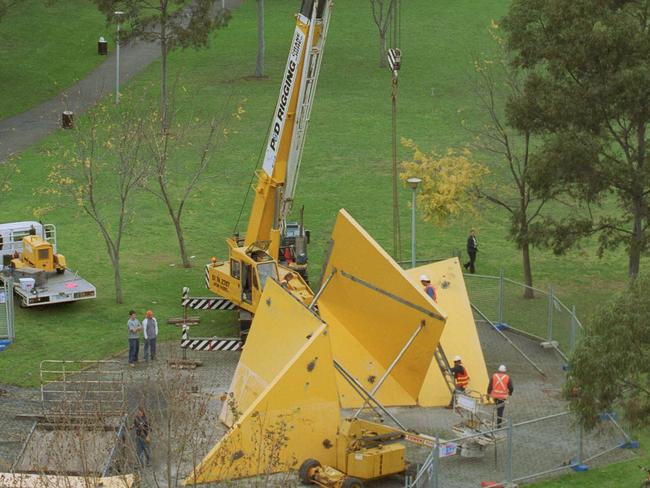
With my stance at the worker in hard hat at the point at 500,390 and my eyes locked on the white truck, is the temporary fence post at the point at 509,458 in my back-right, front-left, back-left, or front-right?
back-left

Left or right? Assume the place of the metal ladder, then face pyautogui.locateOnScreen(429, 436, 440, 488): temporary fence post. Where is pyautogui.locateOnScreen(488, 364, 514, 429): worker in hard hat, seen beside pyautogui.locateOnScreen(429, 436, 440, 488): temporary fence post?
left

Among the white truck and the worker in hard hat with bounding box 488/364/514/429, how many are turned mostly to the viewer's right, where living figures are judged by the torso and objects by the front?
0

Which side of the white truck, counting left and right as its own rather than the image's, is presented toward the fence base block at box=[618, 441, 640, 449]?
back

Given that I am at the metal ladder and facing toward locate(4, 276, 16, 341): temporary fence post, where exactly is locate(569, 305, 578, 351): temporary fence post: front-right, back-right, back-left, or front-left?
back-right

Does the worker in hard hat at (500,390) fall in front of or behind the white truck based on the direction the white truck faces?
behind

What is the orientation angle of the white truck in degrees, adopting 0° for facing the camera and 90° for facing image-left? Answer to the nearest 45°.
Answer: approximately 135°
